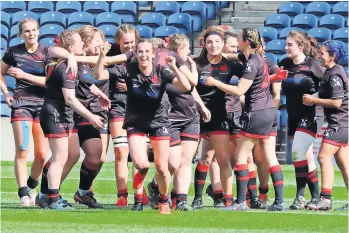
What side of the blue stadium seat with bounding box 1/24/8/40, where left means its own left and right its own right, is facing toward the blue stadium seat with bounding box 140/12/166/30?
left

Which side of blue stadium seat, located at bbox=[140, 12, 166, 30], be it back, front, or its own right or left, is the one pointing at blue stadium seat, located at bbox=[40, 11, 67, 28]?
right

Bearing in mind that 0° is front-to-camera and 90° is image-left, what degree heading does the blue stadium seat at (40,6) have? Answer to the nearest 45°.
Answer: approximately 0°

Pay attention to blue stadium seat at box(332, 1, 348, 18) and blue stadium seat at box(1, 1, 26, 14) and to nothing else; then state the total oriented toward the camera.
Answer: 2

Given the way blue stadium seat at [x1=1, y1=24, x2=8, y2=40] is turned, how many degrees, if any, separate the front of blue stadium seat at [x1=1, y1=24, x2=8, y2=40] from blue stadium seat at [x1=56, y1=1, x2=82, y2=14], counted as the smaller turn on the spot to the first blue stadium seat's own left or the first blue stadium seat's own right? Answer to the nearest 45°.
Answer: approximately 90° to the first blue stadium seat's own left
